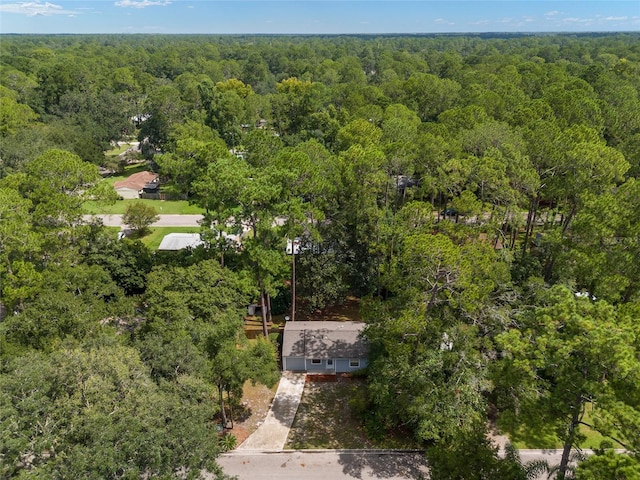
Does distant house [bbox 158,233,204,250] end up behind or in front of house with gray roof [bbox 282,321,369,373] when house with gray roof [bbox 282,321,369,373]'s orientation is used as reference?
behind

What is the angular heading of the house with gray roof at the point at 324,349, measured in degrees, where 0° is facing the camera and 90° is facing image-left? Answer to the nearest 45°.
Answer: approximately 0°
